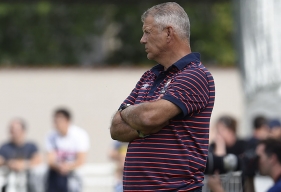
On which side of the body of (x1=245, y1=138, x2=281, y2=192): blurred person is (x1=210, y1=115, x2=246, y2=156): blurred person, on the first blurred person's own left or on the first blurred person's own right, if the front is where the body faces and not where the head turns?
on the first blurred person's own right

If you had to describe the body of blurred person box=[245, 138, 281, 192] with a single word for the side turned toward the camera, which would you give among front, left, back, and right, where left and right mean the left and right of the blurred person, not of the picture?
left

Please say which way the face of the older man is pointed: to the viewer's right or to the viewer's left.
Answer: to the viewer's left

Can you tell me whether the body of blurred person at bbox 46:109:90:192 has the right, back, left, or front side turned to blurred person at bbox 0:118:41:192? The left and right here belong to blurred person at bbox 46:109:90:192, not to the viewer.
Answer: right

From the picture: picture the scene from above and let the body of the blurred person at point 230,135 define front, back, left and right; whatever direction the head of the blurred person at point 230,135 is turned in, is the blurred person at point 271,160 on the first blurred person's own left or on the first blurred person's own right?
on the first blurred person's own left

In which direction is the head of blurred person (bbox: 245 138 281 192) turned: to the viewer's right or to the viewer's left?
to the viewer's left

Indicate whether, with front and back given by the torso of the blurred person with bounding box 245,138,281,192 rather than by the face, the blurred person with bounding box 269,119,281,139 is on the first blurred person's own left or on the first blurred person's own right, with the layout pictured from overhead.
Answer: on the first blurred person's own right

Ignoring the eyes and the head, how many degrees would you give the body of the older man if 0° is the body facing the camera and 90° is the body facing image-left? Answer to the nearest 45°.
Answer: approximately 45°
